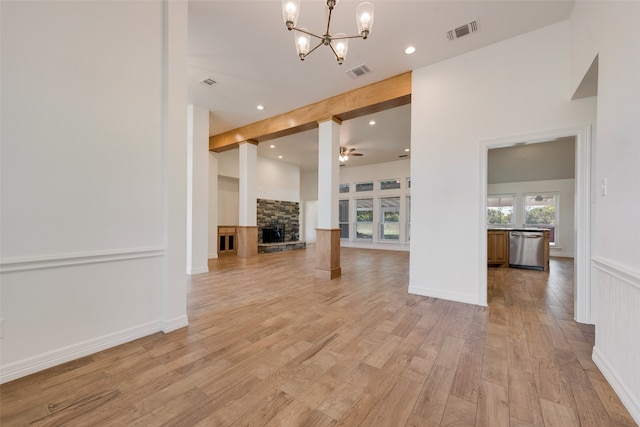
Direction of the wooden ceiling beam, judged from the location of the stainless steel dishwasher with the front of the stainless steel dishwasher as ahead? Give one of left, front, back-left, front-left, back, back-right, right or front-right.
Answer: front-right

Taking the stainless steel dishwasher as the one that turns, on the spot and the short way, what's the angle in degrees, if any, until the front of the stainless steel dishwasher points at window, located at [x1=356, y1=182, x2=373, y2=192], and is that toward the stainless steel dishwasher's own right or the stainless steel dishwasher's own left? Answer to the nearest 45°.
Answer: approximately 90° to the stainless steel dishwasher's own right

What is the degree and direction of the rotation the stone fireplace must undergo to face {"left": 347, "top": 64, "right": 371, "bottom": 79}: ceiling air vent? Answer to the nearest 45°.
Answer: approximately 45° to its right

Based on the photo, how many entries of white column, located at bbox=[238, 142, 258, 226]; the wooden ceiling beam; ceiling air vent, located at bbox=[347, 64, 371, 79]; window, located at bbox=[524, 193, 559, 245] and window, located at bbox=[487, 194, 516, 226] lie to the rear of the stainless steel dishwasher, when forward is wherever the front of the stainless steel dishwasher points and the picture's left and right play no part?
2

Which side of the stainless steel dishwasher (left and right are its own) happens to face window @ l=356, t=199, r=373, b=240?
right

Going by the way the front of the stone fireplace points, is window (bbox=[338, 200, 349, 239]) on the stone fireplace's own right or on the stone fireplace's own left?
on the stone fireplace's own left

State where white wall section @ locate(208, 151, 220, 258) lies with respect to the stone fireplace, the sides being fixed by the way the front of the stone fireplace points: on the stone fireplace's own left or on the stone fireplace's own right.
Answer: on the stone fireplace's own right

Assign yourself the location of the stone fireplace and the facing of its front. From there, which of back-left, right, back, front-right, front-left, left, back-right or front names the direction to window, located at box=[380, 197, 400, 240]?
front-left

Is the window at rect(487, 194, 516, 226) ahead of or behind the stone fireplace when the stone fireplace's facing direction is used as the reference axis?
ahead

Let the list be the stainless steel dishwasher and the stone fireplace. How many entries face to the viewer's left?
0

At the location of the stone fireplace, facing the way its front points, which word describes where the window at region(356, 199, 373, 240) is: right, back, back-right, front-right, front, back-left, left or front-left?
front-left

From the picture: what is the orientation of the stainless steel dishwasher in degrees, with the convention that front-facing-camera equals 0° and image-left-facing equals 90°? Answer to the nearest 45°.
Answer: approximately 0°

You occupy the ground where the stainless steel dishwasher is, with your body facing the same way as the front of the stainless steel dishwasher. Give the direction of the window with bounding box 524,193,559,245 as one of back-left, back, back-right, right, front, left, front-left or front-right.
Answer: back
